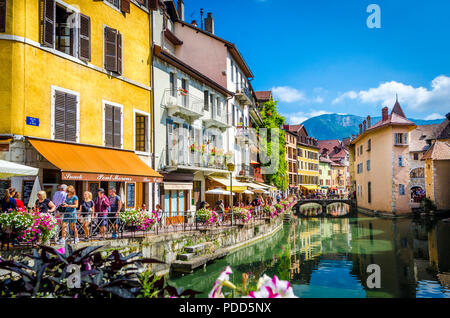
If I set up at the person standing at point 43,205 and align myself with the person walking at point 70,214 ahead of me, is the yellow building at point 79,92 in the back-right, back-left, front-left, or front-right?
front-left

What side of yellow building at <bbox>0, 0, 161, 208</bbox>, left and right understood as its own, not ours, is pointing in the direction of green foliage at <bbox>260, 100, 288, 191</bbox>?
left

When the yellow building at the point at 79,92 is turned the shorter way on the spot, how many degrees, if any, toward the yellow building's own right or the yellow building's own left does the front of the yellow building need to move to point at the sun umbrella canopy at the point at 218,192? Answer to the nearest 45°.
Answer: approximately 90° to the yellow building's own left

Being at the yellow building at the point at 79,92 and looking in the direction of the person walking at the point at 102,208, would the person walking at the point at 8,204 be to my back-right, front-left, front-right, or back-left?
front-right

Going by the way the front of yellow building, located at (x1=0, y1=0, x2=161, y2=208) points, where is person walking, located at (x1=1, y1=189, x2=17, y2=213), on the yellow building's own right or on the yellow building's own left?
on the yellow building's own right

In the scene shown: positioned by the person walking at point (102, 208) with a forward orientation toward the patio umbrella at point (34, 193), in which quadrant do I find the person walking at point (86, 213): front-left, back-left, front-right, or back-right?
front-left

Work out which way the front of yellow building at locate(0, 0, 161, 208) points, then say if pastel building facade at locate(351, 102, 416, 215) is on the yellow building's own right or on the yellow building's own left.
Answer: on the yellow building's own left

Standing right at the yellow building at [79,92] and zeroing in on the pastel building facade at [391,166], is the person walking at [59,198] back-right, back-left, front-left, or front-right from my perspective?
back-right
